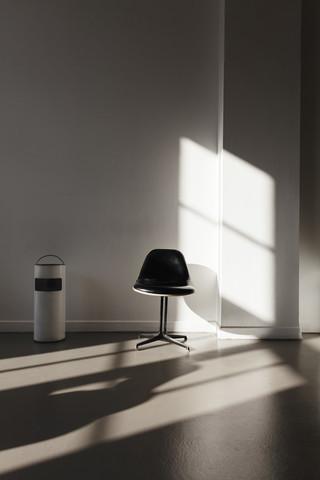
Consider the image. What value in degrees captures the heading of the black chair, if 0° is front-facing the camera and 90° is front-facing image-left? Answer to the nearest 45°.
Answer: approximately 0°
